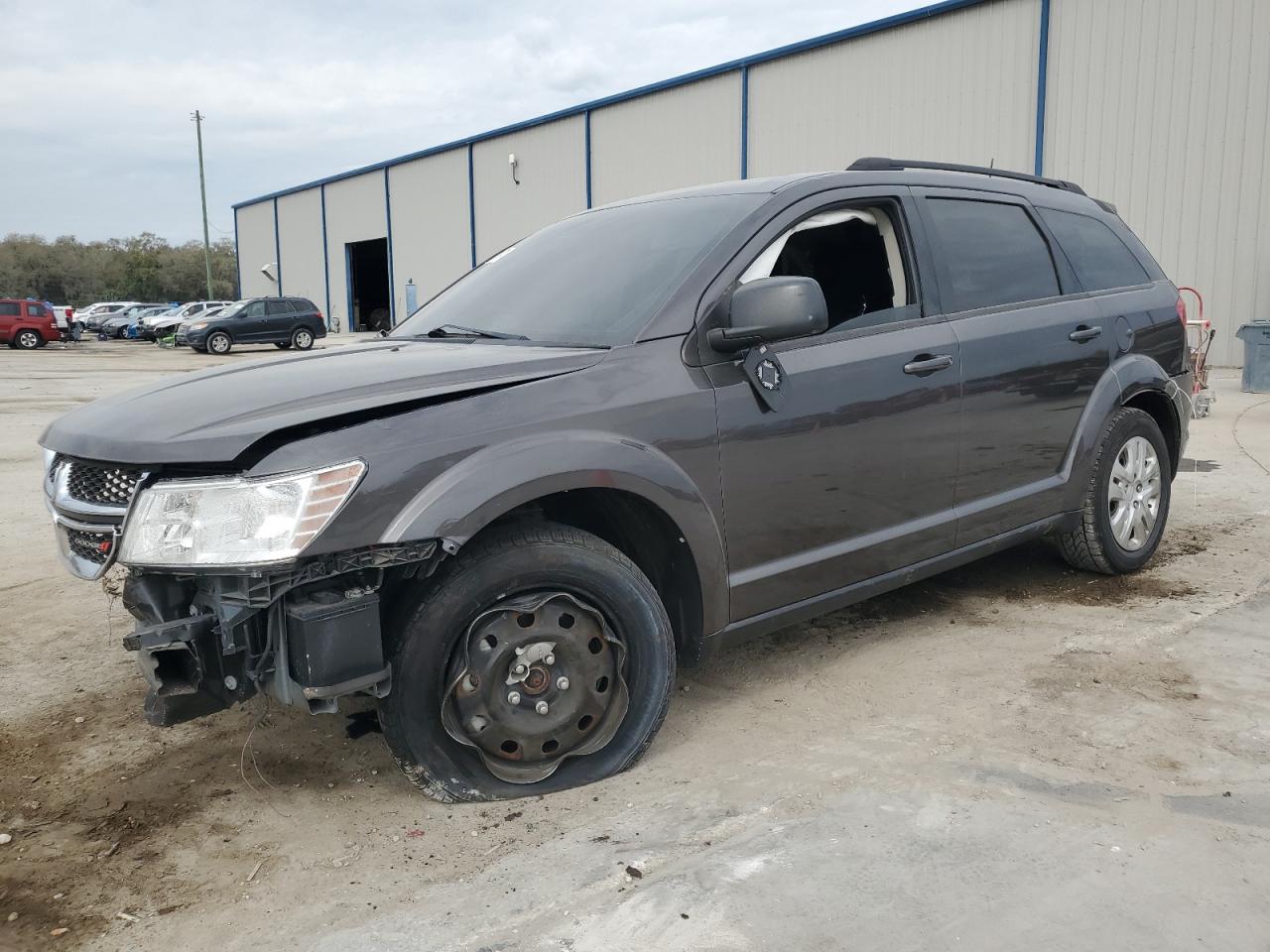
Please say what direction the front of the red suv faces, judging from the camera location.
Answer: facing to the left of the viewer

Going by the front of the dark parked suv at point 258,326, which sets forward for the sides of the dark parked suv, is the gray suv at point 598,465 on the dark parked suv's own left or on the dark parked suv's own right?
on the dark parked suv's own left

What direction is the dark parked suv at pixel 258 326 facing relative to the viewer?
to the viewer's left

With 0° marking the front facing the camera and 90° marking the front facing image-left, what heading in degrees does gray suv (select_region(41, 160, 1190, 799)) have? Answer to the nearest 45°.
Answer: approximately 45°

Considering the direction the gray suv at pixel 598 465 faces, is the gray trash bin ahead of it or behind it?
behind

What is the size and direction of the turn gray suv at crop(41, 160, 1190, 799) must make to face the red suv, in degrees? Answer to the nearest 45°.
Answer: approximately 90° to its right

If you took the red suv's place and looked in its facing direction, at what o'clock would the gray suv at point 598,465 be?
The gray suv is roughly at 9 o'clock from the red suv.
